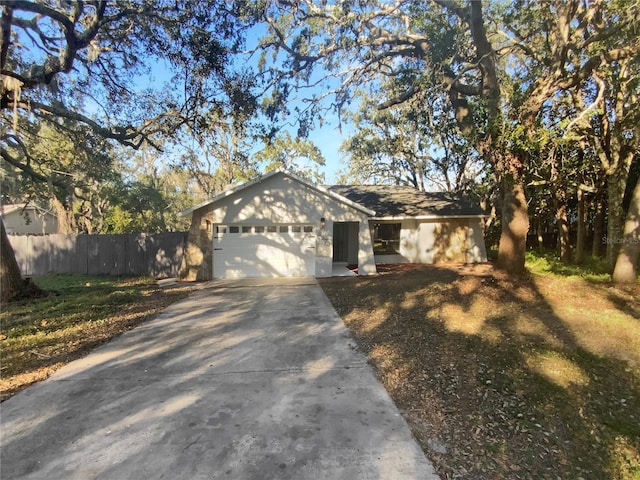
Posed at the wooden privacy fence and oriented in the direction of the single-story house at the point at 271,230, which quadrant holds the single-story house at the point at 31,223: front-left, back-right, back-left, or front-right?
back-left

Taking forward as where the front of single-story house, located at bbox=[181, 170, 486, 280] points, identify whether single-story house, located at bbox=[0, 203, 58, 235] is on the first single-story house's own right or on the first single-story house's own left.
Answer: on the first single-story house's own right

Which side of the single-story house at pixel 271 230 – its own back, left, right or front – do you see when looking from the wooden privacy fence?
right

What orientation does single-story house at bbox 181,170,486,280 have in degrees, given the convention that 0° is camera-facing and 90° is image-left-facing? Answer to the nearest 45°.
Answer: approximately 0°
